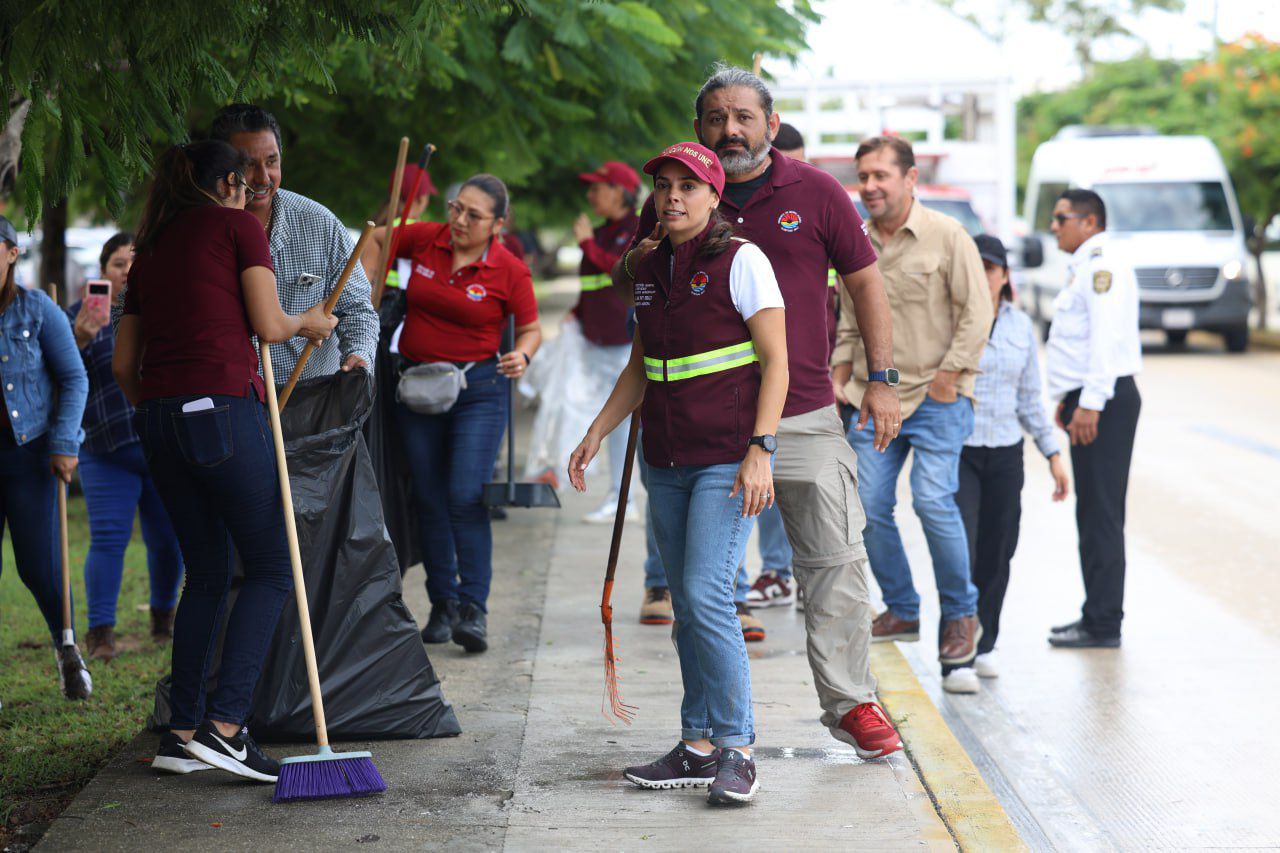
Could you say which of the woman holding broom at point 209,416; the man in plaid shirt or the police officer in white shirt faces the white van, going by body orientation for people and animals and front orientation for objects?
the woman holding broom

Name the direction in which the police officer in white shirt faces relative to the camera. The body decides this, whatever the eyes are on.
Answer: to the viewer's left

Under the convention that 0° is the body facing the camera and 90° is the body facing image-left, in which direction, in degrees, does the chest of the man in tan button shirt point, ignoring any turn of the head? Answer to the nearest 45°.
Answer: approximately 45°

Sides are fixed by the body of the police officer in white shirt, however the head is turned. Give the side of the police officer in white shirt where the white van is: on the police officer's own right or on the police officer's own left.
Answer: on the police officer's own right

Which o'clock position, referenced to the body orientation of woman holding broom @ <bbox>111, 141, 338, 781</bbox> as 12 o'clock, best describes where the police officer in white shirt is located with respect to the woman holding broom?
The police officer in white shirt is roughly at 1 o'clock from the woman holding broom.

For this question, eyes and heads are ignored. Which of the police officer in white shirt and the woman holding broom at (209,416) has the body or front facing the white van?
the woman holding broom

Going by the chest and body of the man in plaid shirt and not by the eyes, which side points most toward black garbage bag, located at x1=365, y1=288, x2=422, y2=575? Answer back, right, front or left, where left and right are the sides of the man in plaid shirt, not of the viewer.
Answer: back

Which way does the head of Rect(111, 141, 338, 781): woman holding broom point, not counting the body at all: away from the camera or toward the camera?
away from the camera

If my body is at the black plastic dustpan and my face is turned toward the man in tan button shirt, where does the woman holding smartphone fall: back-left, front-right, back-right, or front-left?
back-right

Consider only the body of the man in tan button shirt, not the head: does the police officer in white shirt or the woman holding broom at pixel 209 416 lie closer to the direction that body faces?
the woman holding broom
